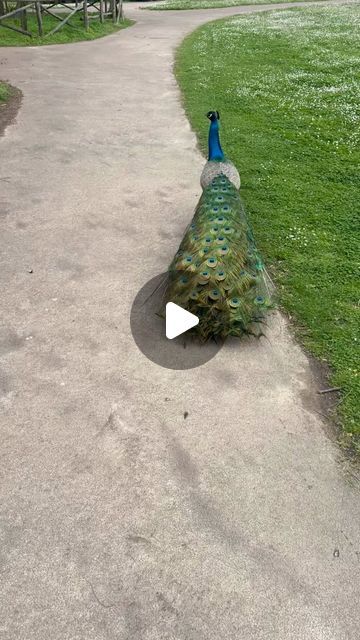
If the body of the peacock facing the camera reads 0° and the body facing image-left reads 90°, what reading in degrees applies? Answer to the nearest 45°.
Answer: approximately 180°

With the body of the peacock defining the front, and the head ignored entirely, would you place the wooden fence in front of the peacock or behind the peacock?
in front
